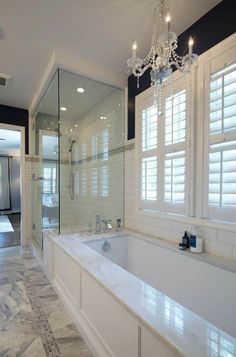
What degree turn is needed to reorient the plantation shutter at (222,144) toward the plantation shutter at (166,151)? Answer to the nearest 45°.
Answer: approximately 90° to its right

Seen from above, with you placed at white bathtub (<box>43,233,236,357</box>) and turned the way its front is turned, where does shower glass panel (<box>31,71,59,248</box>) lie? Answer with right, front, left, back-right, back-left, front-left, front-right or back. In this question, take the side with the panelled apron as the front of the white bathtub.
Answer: right

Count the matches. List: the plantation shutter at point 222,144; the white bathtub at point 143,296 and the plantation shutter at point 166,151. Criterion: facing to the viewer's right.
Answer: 0

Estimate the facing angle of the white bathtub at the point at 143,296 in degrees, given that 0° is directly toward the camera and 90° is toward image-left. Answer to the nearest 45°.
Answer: approximately 45°

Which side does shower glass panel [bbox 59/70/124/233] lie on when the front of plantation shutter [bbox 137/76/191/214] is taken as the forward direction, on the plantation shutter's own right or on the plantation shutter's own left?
on the plantation shutter's own right

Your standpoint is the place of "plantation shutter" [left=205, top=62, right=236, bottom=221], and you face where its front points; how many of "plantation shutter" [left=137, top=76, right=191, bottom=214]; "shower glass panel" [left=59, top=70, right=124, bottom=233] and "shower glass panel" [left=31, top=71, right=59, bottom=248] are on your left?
0

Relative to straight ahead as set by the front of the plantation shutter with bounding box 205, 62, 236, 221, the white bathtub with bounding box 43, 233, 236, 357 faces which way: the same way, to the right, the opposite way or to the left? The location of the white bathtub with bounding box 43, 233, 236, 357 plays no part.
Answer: the same way

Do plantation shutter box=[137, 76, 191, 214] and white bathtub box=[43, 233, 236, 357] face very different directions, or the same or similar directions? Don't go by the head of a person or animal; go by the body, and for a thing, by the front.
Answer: same or similar directions

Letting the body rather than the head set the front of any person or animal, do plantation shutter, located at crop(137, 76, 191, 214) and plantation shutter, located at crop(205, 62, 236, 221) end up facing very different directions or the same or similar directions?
same or similar directions

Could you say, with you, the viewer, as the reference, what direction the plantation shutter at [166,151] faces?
facing the viewer and to the left of the viewer

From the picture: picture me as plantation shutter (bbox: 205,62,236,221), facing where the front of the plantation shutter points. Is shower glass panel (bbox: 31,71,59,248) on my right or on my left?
on my right

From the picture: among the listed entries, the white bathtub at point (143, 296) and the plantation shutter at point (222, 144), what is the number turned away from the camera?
0

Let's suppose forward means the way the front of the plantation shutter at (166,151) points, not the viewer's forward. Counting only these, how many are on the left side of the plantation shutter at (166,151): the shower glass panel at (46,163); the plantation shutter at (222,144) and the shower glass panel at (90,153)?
1
